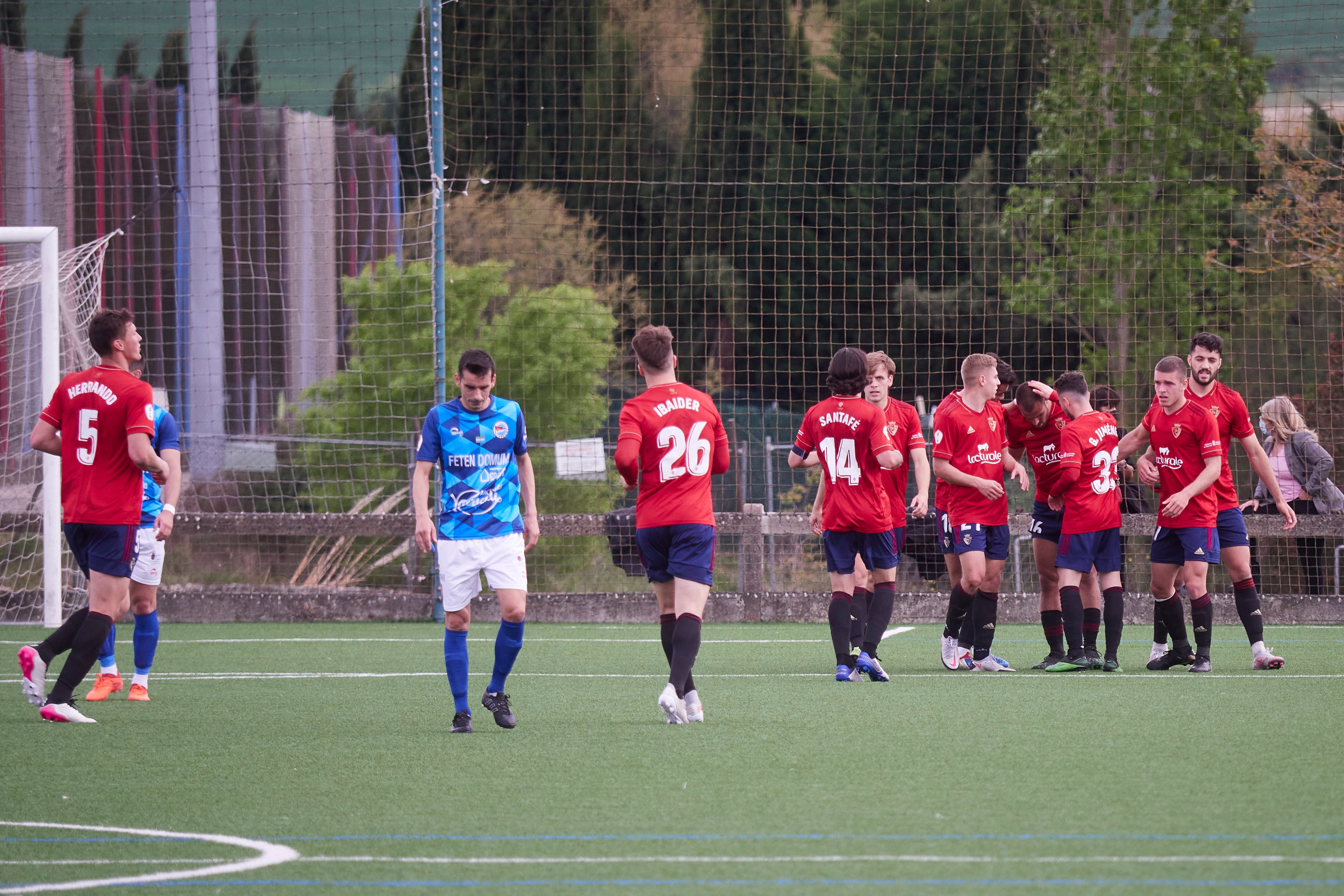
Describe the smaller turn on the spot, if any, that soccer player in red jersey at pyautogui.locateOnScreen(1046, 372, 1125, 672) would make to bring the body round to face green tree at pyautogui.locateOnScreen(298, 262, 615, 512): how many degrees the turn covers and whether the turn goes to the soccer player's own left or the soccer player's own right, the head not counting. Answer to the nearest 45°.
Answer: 0° — they already face it

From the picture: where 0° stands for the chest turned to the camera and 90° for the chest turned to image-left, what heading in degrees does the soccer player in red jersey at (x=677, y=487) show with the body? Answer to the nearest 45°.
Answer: approximately 180°

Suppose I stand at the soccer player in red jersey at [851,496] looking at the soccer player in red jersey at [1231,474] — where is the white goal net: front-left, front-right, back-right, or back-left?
back-left

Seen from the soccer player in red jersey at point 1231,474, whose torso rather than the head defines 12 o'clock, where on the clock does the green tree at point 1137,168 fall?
The green tree is roughly at 6 o'clock from the soccer player in red jersey.

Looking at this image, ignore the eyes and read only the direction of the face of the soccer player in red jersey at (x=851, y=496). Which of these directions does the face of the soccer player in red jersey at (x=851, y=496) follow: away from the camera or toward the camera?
away from the camera

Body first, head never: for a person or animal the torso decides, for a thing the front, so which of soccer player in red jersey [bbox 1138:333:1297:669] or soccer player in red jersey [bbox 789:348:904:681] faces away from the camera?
soccer player in red jersey [bbox 789:348:904:681]

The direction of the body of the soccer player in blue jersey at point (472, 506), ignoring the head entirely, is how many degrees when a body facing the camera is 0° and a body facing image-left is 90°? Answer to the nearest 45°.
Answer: approximately 0°
